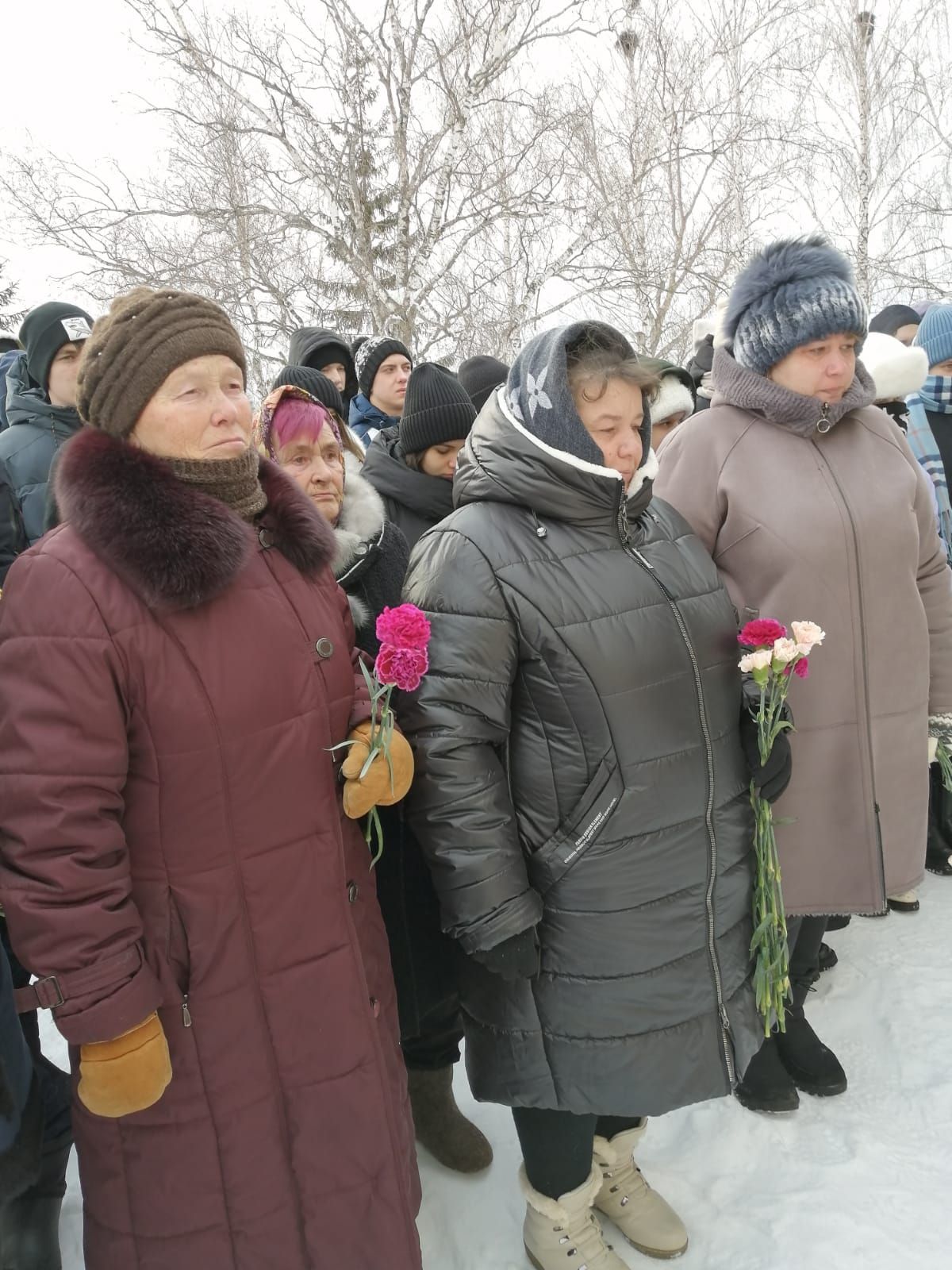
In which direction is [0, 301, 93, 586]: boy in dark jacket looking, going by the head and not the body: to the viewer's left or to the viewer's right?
to the viewer's right

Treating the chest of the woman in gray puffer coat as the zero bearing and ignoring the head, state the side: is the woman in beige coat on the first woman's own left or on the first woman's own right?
on the first woman's own left

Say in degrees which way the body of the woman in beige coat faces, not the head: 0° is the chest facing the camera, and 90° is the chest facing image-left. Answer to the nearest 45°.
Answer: approximately 315°

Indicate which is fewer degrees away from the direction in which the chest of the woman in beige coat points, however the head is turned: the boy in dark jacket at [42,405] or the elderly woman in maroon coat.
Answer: the elderly woman in maroon coat
